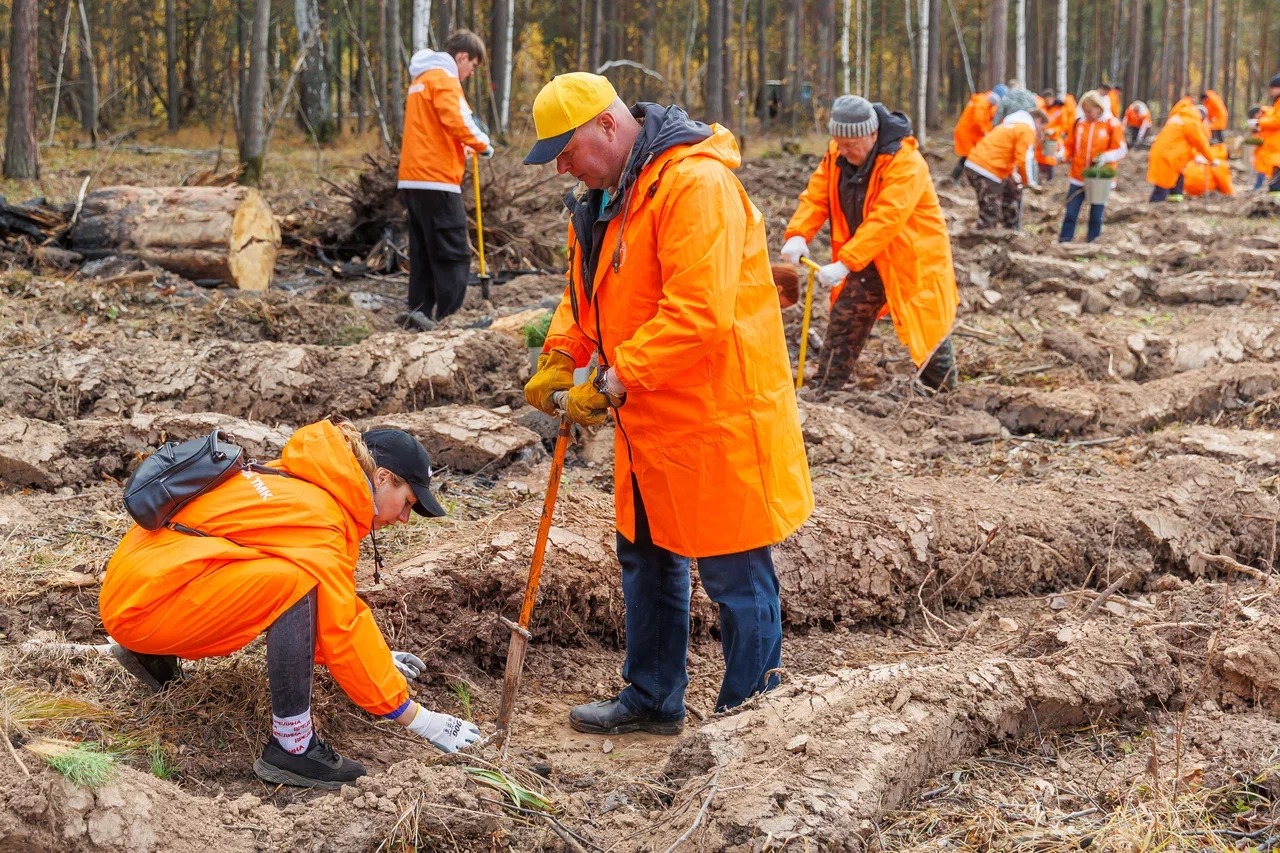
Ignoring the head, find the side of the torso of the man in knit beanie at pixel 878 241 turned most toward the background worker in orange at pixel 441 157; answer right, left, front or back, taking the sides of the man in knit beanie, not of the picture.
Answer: right

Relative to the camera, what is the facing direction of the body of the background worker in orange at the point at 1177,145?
to the viewer's right

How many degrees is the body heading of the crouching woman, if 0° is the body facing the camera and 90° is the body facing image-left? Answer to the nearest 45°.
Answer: approximately 270°

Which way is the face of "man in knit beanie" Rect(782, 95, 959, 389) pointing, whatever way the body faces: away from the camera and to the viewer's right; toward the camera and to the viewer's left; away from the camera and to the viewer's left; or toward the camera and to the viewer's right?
toward the camera and to the viewer's left

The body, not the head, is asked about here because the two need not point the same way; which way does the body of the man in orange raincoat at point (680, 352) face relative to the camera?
to the viewer's left

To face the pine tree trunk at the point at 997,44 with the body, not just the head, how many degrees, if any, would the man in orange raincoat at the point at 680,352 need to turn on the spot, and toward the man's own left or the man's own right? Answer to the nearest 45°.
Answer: approximately 90° to the man's own right

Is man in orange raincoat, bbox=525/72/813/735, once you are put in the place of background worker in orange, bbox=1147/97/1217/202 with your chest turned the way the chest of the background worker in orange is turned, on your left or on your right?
on your right

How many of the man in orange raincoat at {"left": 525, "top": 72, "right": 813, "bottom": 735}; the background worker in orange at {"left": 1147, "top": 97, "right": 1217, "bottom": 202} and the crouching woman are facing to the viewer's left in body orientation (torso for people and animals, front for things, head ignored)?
1

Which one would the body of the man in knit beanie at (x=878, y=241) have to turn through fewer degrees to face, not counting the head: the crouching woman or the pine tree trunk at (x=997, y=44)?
the crouching woman

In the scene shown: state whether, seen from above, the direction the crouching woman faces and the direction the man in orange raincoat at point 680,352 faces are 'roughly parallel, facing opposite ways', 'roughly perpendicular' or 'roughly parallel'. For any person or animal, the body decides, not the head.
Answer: roughly parallel, facing opposite ways
